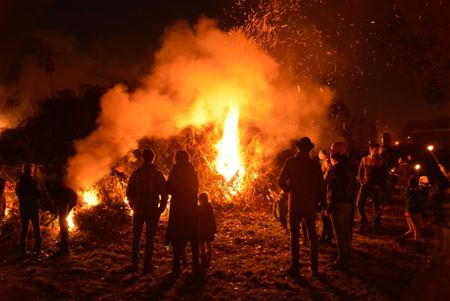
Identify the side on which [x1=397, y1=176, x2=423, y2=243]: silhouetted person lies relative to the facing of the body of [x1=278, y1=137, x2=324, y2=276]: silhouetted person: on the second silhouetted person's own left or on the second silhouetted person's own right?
on the second silhouetted person's own right

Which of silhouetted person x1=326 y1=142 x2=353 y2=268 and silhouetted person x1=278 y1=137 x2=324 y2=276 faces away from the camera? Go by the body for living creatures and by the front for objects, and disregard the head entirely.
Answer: silhouetted person x1=278 y1=137 x2=324 y2=276

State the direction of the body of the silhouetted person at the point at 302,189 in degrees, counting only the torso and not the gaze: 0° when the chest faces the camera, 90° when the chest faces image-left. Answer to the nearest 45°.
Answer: approximately 180°

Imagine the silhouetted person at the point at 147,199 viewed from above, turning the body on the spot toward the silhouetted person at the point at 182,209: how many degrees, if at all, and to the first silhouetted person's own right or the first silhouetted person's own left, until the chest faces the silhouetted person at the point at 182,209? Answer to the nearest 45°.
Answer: approximately 135° to the first silhouetted person's own right

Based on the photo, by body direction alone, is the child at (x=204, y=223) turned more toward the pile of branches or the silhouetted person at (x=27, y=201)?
the pile of branches

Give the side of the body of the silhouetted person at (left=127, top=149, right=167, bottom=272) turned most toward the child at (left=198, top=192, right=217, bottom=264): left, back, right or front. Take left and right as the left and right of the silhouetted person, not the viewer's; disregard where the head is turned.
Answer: right

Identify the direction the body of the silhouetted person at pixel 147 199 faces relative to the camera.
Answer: away from the camera

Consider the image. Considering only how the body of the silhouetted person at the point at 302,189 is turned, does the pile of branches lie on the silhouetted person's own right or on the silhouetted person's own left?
on the silhouetted person's own left

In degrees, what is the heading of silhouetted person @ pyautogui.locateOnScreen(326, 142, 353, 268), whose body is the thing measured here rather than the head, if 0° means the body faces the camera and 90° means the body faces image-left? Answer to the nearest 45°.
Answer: approximately 90°

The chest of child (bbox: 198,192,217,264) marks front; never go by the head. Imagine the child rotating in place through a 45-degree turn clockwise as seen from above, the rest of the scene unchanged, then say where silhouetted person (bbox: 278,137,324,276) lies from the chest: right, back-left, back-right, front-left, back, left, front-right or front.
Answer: right

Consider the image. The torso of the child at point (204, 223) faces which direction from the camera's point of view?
away from the camera

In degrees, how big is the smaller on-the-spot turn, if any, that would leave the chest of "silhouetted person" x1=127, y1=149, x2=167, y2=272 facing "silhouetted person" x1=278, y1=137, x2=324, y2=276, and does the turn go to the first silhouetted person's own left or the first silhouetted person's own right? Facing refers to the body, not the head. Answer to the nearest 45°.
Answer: approximately 135° to the first silhouetted person's own right
